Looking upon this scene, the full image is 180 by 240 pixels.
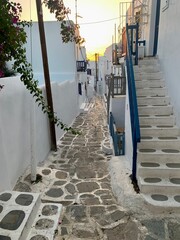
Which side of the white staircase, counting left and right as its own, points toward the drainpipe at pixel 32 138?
right

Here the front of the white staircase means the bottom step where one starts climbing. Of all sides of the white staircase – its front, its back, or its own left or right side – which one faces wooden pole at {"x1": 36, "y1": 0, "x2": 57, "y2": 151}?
right

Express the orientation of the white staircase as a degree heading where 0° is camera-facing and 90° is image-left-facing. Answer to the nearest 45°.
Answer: approximately 0°
